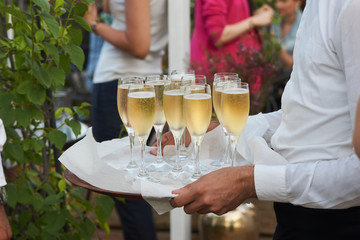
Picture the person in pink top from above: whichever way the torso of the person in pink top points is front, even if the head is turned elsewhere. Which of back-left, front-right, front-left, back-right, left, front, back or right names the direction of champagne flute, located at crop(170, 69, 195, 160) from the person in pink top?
right

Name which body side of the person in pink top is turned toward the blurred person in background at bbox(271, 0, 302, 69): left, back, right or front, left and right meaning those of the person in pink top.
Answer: left

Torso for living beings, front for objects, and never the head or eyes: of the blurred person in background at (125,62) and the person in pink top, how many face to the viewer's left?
1

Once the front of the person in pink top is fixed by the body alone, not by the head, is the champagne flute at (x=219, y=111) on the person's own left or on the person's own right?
on the person's own right

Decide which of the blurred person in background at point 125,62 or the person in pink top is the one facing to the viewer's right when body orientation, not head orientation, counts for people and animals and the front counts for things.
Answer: the person in pink top

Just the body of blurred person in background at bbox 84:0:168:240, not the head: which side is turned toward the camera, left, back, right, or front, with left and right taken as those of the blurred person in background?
left

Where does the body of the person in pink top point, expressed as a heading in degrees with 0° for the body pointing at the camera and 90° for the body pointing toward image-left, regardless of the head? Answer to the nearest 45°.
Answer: approximately 270°

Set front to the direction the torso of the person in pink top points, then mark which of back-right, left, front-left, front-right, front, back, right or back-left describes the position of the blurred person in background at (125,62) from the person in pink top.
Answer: back-right

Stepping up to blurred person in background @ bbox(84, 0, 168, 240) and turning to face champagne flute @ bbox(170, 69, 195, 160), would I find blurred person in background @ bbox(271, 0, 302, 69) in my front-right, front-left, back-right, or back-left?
back-left

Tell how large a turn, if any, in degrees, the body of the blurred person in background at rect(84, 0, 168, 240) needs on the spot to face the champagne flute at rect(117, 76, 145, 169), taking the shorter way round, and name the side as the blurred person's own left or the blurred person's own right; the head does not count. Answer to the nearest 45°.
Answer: approximately 90° to the blurred person's own left

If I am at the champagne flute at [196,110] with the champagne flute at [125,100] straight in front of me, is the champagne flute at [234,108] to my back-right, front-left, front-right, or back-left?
back-right

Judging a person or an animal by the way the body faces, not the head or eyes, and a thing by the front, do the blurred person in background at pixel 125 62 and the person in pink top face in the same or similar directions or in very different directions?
very different directions

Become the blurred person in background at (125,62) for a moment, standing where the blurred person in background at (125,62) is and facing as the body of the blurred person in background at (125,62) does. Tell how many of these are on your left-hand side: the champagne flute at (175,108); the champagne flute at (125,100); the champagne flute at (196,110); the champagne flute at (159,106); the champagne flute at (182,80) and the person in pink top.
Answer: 5

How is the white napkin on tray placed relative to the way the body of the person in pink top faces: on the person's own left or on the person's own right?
on the person's own right
